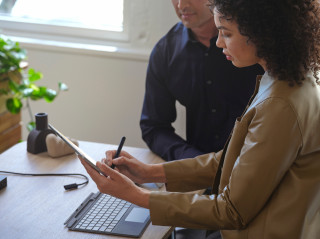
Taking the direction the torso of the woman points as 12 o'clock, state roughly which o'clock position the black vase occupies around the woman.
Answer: The black vase is roughly at 1 o'clock from the woman.

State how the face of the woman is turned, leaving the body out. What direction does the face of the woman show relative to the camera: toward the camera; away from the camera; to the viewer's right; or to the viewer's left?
to the viewer's left

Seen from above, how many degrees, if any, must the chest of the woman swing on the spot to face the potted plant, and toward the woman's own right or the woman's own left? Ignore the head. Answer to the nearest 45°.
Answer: approximately 45° to the woman's own right

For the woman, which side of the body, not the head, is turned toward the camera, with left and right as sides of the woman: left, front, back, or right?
left

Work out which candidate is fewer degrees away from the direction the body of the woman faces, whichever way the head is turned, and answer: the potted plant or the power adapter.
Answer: the power adapter

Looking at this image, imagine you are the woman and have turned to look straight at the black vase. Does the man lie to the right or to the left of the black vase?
right

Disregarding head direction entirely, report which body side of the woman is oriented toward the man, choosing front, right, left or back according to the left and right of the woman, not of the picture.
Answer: right

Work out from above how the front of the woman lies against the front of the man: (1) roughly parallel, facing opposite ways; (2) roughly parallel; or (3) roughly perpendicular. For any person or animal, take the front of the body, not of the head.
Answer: roughly perpendicular

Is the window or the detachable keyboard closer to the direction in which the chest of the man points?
the detachable keyboard
